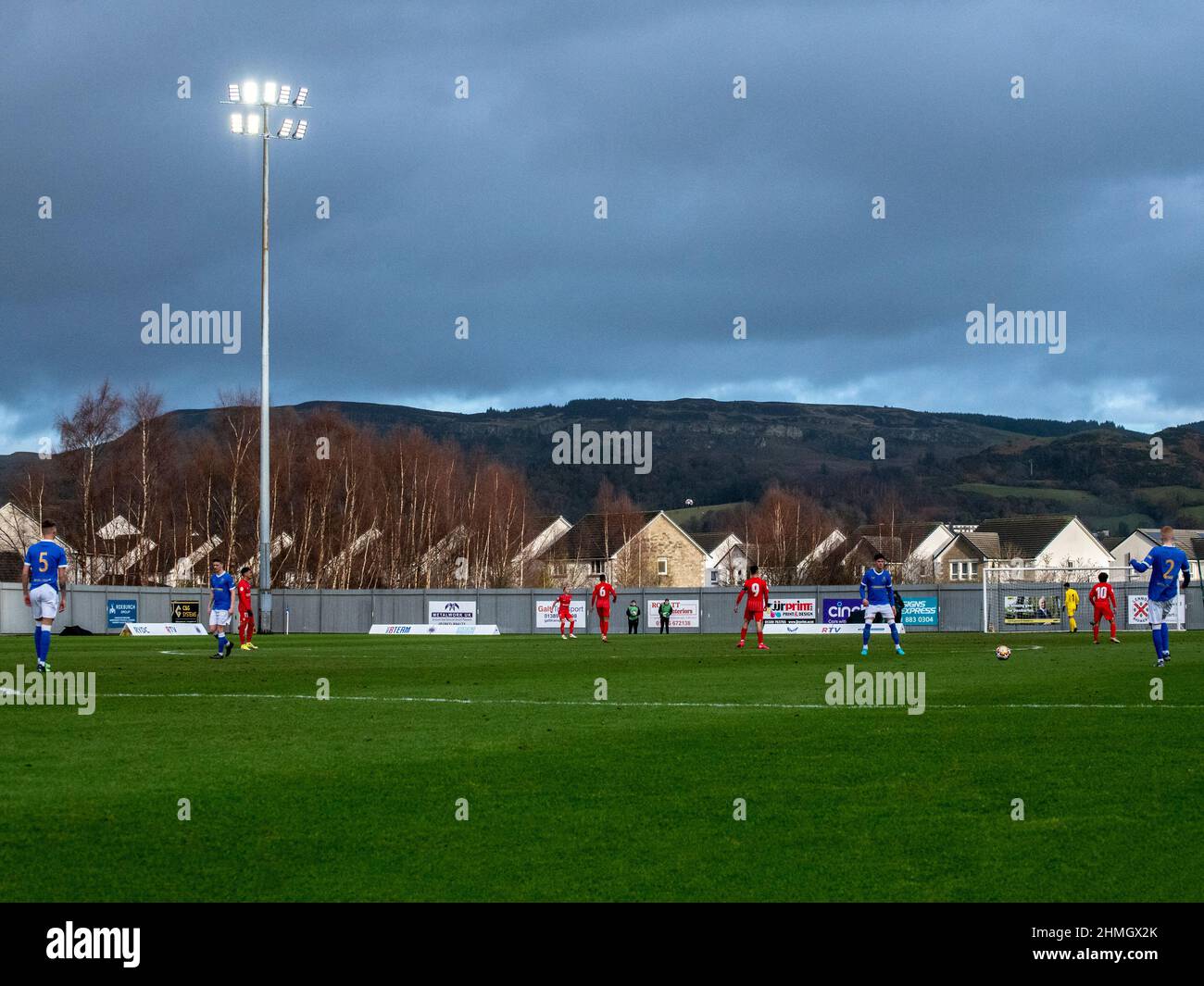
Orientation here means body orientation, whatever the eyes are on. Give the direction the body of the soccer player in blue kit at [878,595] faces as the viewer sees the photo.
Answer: toward the camera

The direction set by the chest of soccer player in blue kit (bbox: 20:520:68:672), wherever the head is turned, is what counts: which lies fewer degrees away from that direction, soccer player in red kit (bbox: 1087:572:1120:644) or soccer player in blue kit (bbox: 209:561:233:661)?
the soccer player in blue kit

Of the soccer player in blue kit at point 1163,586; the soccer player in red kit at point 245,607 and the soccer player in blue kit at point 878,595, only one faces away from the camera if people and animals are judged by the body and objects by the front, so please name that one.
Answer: the soccer player in blue kit at point 1163,586

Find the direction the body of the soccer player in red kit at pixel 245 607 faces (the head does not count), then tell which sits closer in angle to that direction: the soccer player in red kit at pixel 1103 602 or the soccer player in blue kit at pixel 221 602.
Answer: the soccer player in red kit

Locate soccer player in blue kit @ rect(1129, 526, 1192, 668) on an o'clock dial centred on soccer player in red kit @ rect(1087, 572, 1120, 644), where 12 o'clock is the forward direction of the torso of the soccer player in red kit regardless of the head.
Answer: The soccer player in blue kit is roughly at 6 o'clock from the soccer player in red kit.

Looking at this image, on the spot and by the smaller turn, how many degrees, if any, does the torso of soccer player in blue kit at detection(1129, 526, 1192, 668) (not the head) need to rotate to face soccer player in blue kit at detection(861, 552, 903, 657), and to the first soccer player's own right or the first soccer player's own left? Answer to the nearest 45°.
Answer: approximately 45° to the first soccer player's own left

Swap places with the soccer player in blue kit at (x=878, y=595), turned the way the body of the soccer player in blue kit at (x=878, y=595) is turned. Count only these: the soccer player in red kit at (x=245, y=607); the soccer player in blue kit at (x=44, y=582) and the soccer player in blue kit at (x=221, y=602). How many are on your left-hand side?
0

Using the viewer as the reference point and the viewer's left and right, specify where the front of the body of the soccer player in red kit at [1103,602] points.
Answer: facing away from the viewer

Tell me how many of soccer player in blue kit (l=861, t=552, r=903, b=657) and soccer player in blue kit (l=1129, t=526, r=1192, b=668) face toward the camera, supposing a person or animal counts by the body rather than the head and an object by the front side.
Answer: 1

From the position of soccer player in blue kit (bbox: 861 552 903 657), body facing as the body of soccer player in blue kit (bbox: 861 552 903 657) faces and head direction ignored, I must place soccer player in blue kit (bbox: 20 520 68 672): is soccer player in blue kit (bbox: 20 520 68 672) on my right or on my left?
on my right

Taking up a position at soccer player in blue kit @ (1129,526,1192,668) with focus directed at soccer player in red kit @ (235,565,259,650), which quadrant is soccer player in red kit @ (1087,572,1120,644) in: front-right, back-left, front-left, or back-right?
front-right

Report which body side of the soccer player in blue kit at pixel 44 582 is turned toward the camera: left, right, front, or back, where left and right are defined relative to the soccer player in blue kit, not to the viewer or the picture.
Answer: back

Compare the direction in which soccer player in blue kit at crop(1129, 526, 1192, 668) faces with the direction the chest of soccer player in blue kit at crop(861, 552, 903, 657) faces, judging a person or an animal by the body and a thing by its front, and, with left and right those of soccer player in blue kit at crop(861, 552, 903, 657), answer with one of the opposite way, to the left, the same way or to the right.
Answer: the opposite way
